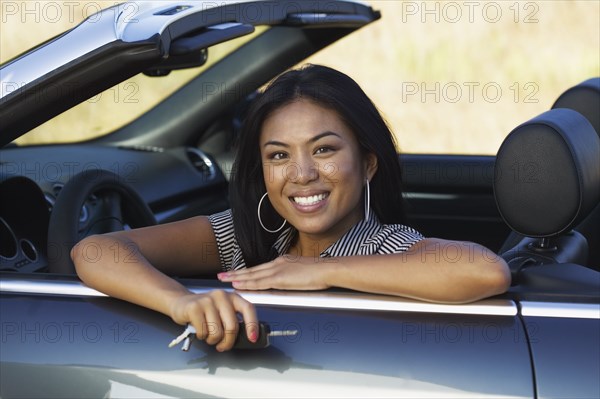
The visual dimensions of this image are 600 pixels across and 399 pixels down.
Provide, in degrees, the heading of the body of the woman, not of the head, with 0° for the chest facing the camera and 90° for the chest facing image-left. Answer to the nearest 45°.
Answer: approximately 0°
